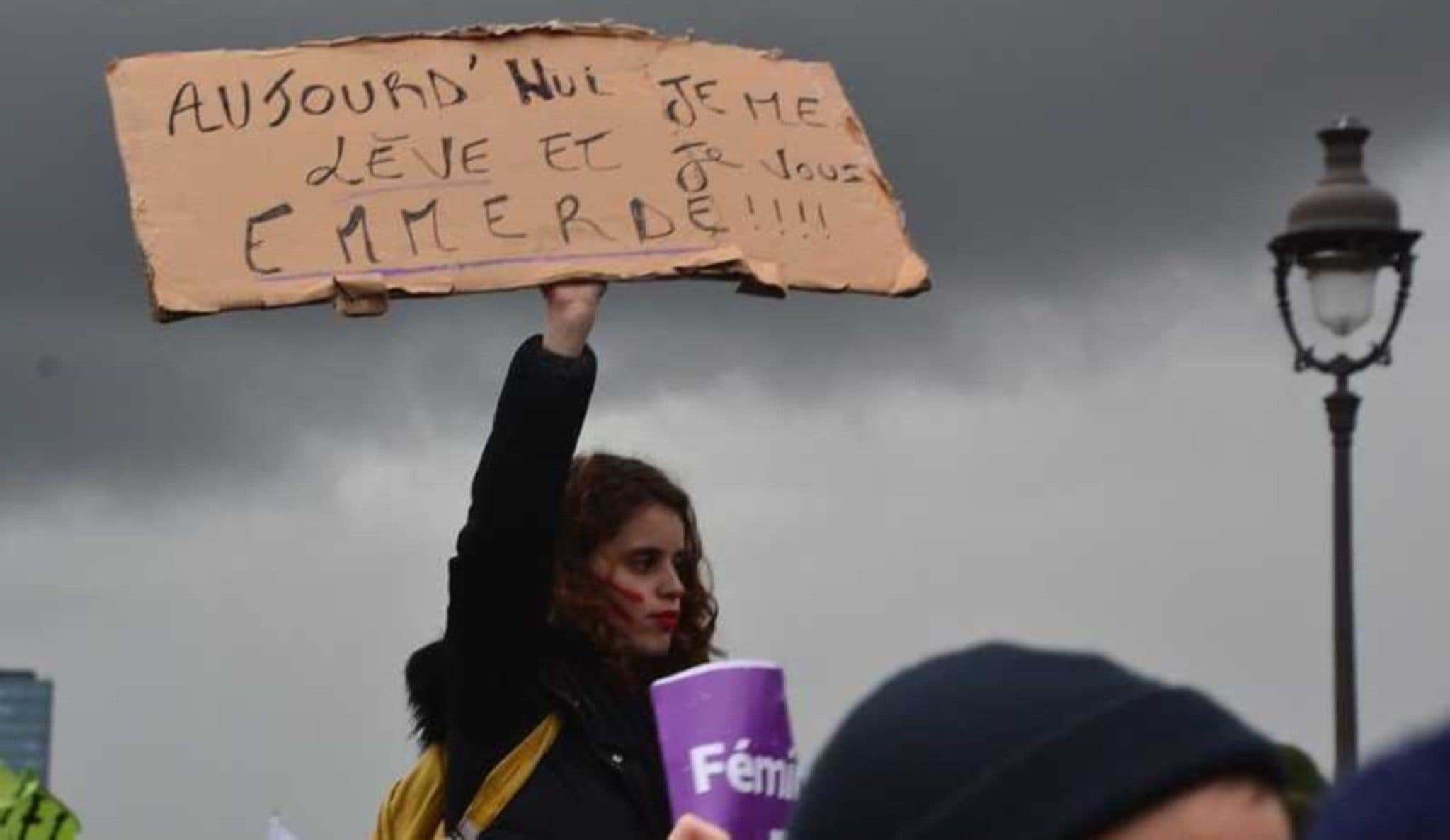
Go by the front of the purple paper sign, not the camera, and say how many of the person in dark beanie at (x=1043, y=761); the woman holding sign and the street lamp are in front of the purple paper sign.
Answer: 1

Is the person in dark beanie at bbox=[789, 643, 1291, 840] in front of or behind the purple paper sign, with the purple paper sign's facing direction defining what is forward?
in front

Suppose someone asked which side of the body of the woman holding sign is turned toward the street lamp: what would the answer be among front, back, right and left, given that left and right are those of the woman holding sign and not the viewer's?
left

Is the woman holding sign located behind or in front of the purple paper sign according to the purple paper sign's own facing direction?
behind

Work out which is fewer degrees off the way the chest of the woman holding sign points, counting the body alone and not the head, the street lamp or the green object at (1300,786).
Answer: the green object
